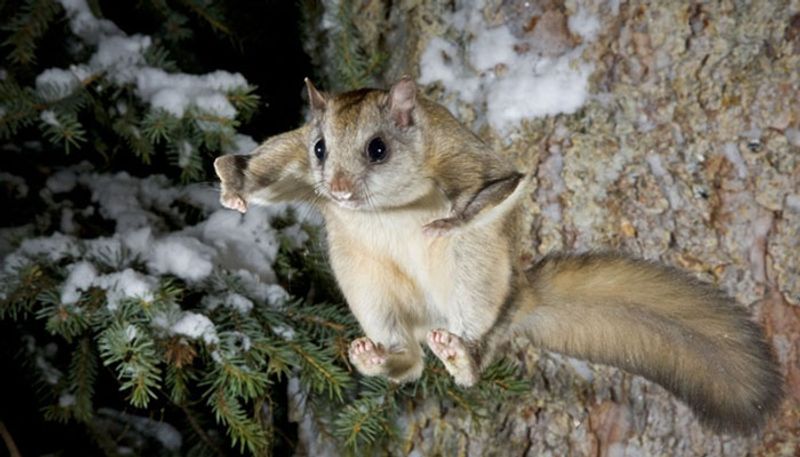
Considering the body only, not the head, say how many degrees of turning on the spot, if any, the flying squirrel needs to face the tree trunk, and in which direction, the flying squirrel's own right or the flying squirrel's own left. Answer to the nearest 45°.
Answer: approximately 180°

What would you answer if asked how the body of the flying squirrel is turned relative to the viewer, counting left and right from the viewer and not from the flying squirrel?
facing the viewer and to the left of the viewer
